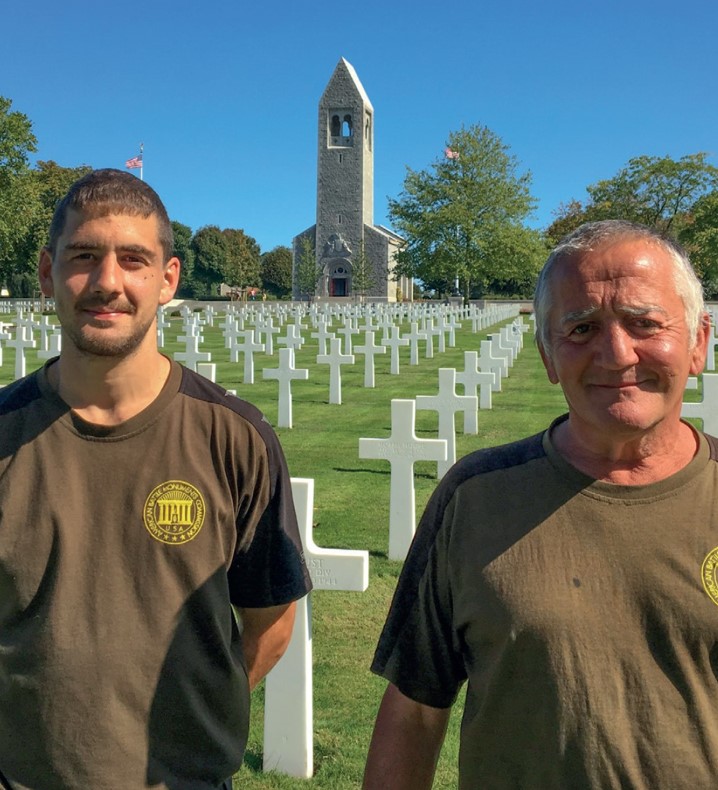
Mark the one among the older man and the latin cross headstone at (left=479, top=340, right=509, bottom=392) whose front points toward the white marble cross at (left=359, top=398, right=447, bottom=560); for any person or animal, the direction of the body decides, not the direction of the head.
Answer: the latin cross headstone

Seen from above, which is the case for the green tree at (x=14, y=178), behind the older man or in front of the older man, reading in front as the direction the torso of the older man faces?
behind

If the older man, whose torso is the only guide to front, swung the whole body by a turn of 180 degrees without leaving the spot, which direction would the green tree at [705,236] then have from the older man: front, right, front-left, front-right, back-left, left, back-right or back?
front

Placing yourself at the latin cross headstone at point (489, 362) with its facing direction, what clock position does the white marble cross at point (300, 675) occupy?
The white marble cross is roughly at 12 o'clock from the latin cross headstone.

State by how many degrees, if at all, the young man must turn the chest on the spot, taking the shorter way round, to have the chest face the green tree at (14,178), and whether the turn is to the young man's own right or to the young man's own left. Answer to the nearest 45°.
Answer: approximately 180°

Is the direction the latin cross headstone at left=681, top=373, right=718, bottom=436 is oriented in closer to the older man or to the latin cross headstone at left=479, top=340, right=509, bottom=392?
the older man
